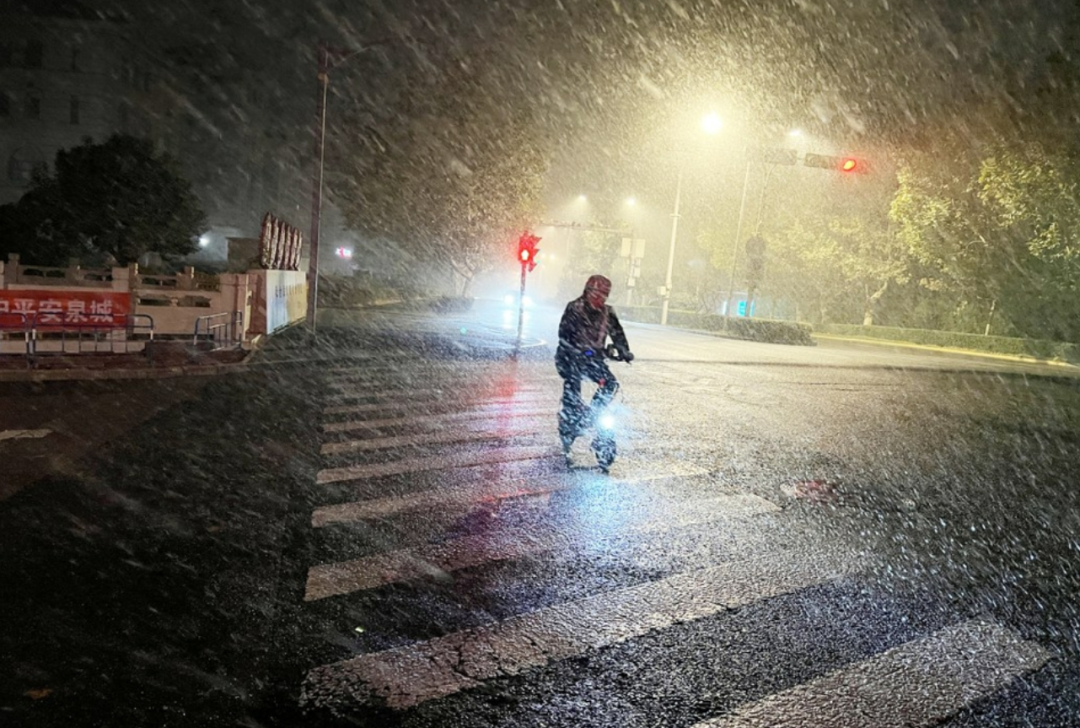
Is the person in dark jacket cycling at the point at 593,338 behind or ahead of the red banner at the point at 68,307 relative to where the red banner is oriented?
ahead

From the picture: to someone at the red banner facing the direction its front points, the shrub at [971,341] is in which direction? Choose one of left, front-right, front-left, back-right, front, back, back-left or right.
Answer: left

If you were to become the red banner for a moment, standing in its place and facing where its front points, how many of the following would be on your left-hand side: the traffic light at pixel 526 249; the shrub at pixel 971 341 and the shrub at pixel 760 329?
3

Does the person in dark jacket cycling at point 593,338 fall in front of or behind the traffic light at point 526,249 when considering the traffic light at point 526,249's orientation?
in front

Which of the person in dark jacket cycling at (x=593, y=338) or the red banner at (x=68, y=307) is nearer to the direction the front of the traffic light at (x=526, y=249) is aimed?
the person in dark jacket cycling

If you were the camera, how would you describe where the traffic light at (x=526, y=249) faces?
facing the viewer

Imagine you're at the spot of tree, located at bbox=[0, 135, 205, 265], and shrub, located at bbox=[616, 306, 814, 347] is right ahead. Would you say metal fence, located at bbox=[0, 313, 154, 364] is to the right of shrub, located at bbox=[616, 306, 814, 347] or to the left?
right

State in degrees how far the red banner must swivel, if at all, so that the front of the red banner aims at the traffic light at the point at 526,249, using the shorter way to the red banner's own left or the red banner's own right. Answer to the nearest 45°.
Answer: approximately 90° to the red banner's own left

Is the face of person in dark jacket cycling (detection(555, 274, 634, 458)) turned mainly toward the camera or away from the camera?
toward the camera

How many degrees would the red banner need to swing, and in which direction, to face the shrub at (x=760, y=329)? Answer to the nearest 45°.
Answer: approximately 90° to its left

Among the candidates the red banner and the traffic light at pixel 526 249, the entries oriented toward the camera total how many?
2

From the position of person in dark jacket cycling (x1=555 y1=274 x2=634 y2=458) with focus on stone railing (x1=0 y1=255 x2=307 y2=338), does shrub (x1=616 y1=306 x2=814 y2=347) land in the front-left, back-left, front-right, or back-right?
front-right

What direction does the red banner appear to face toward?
toward the camera

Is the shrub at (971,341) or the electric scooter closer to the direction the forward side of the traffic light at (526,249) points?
the electric scooter

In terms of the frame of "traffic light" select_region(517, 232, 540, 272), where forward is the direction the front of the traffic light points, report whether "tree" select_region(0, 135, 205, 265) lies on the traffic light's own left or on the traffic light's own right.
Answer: on the traffic light's own right
